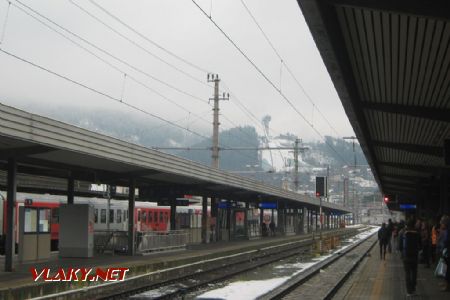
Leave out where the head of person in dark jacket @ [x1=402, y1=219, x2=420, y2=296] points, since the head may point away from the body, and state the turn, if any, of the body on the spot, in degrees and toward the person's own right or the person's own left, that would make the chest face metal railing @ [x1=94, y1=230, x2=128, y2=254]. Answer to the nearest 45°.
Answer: approximately 45° to the person's own left

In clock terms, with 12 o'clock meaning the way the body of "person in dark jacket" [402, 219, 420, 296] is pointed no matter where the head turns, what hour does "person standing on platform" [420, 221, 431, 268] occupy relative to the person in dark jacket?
The person standing on platform is roughly at 12 o'clock from the person in dark jacket.

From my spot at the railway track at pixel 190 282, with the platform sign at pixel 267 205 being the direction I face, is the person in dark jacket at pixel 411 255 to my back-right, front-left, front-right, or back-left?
back-right

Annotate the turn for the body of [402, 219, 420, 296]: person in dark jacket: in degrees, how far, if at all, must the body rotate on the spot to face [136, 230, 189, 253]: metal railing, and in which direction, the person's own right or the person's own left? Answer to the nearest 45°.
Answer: approximately 45° to the person's own left

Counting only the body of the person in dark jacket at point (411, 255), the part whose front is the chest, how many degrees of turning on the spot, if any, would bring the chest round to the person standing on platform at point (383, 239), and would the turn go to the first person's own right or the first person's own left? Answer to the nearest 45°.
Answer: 0° — they already face them

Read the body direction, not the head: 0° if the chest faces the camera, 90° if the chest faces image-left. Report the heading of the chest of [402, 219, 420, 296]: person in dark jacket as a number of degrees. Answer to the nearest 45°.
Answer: approximately 180°

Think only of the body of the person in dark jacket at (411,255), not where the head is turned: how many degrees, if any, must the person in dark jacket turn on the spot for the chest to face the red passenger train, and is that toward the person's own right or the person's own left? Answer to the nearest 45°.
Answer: approximately 45° to the person's own left

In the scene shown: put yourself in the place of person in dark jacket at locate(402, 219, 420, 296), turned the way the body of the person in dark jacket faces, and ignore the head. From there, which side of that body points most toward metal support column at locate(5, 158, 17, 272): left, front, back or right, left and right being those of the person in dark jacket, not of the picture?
left
